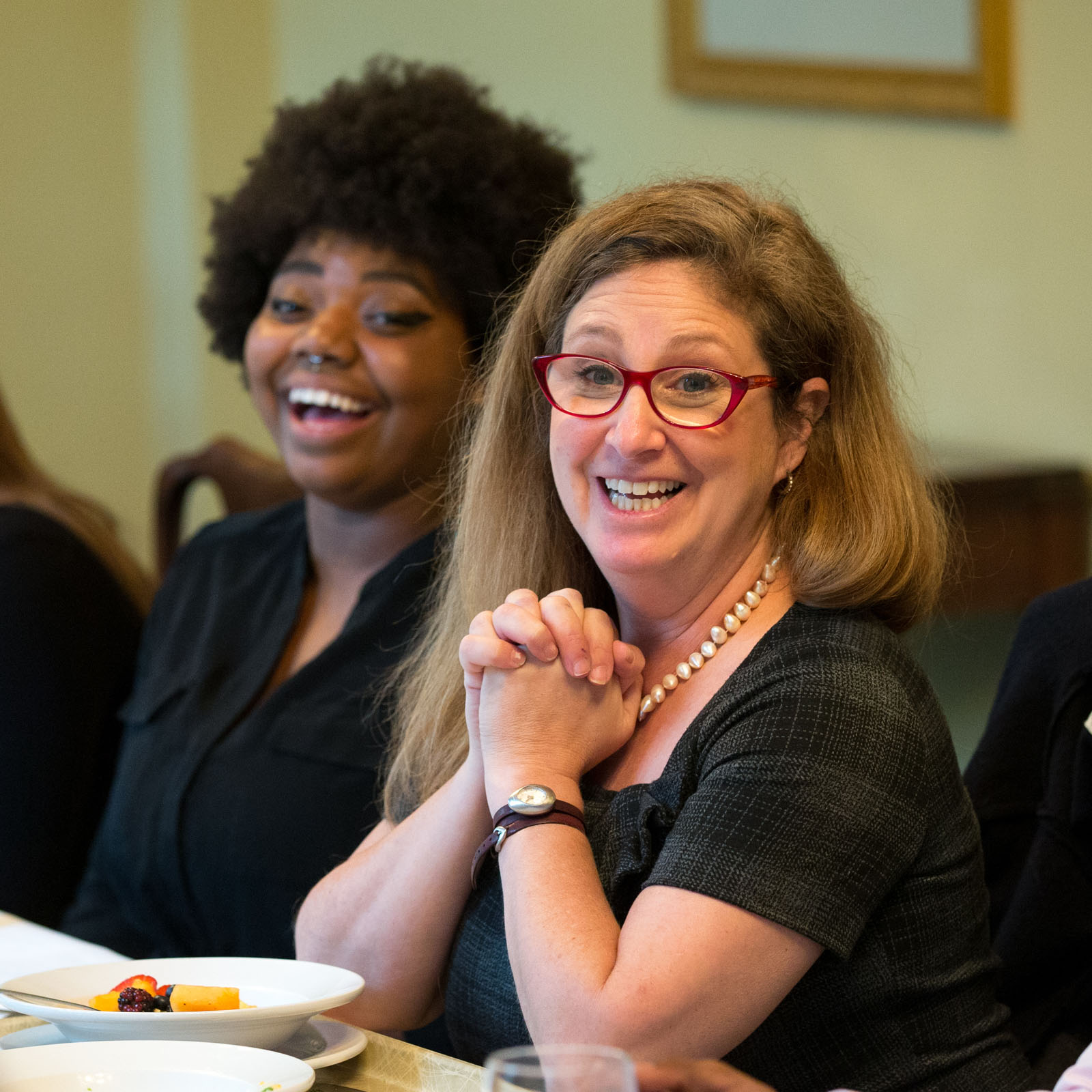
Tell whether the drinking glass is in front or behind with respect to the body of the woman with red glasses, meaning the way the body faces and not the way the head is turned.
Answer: in front

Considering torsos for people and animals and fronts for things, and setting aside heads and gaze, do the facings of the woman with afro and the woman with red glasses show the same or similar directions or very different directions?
same or similar directions

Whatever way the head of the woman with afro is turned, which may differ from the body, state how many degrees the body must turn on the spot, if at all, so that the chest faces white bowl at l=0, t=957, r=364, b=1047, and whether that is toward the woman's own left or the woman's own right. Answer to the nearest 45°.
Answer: approximately 45° to the woman's own left

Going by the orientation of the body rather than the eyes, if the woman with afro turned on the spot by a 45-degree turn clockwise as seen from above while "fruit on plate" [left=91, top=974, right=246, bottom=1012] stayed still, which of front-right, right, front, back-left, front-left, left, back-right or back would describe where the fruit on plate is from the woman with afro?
left

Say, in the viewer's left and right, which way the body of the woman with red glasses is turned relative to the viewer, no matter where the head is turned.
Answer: facing the viewer and to the left of the viewer

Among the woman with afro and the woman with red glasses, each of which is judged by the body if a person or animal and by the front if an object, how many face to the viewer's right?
0

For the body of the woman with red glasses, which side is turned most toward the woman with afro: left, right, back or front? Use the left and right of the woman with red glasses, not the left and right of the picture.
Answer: right

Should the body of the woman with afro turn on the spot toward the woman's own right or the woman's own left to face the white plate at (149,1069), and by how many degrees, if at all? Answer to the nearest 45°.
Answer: approximately 45° to the woman's own left
